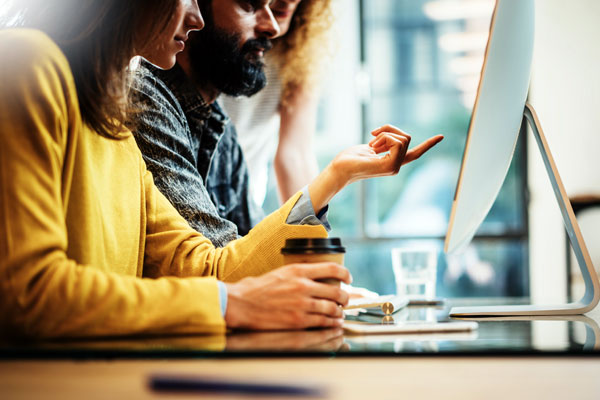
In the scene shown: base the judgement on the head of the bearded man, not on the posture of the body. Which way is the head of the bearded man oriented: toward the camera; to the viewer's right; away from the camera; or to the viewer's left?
to the viewer's right

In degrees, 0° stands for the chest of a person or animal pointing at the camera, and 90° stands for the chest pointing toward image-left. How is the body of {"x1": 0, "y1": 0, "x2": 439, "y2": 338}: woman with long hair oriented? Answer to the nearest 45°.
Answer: approximately 270°

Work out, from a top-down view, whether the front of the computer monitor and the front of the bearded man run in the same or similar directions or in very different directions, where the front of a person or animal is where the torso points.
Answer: very different directions

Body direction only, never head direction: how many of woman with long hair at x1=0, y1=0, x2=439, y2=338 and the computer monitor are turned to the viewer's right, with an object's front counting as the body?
1

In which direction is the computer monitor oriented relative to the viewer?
to the viewer's left

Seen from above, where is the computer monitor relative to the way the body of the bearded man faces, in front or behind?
in front

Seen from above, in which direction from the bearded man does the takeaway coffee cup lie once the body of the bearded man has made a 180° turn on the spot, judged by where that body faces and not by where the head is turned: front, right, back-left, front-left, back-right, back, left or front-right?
back-left
